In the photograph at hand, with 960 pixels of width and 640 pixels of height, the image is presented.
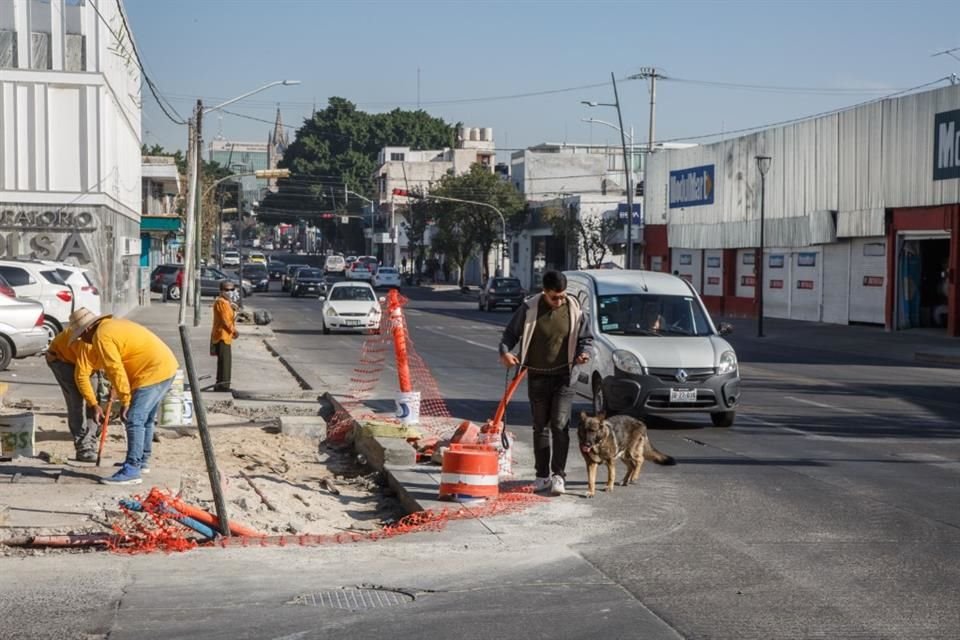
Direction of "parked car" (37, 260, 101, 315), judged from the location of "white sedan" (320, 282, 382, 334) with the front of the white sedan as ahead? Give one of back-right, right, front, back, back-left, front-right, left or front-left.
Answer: front-right

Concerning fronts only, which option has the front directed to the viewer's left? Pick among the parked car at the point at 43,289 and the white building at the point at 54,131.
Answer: the parked car

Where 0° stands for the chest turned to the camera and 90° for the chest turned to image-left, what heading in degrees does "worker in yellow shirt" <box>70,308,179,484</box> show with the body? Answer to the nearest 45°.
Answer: approximately 90°

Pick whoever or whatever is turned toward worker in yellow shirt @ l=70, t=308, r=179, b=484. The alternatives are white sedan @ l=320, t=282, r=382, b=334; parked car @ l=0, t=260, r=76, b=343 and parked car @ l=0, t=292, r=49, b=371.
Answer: the white sedan

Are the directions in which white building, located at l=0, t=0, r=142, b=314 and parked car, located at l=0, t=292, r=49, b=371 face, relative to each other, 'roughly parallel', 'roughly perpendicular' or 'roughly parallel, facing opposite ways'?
roughly perpendicular

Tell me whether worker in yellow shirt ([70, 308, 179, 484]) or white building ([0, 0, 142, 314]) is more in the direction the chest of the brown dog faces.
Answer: the worker in yellow shirt

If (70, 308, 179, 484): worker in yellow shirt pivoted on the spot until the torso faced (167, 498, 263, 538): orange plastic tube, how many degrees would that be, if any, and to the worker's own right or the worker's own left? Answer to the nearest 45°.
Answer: approximately 90° to the worker's own left

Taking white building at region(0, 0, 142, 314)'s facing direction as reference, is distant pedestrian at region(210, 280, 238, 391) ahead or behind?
ahead

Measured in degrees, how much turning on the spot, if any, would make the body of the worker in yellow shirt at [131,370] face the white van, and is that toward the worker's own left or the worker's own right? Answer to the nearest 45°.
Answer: approximately 135° to the worker's own right
